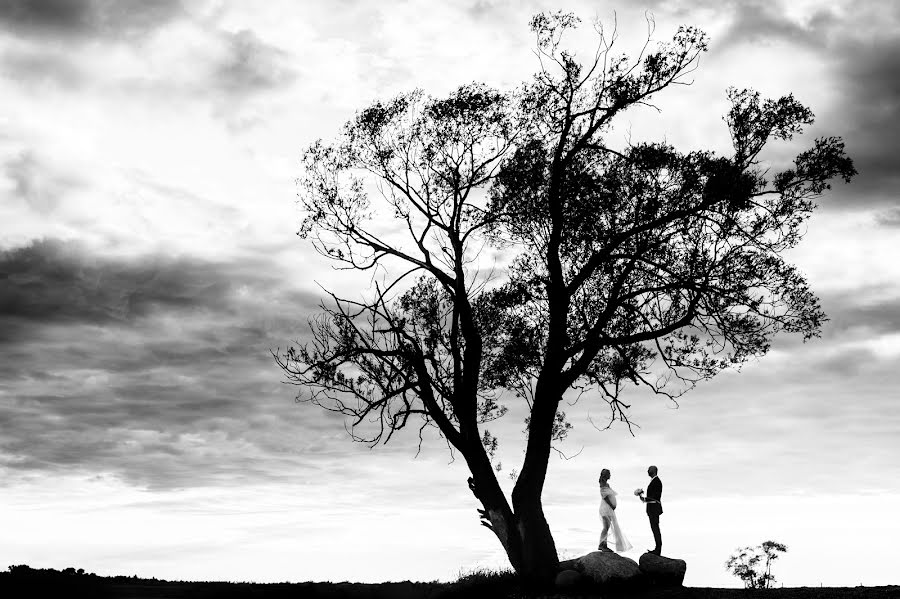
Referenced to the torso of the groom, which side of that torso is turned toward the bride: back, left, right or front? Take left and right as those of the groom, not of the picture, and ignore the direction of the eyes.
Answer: front

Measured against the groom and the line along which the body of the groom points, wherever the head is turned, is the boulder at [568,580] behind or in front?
in front

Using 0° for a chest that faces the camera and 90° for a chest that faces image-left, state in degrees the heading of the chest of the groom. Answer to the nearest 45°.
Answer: approximately 90°
